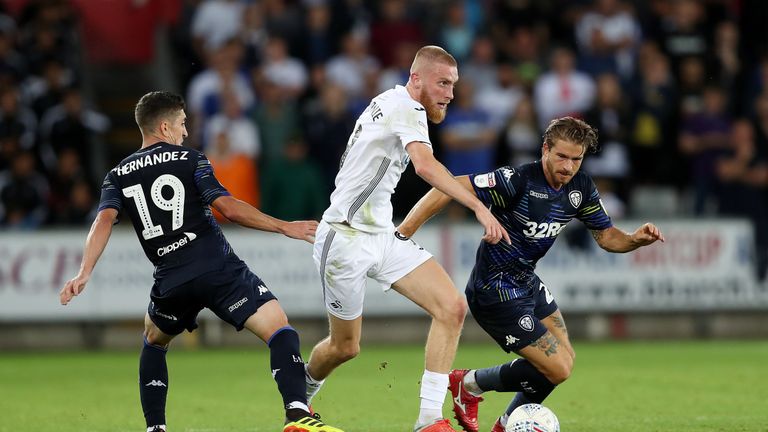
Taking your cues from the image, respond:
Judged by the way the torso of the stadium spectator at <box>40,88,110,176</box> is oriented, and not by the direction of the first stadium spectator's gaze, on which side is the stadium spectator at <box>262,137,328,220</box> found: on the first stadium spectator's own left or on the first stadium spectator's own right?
on the first stadium spectator's own left

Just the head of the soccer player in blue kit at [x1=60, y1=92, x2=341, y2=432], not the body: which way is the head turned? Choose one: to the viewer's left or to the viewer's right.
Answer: to the viewer's right

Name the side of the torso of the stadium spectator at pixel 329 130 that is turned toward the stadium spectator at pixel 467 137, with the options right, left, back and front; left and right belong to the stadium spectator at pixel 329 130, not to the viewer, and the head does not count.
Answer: left

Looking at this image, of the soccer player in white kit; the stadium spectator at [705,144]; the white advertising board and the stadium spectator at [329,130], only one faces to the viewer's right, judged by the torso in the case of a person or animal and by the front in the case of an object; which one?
the soccer player in white kit

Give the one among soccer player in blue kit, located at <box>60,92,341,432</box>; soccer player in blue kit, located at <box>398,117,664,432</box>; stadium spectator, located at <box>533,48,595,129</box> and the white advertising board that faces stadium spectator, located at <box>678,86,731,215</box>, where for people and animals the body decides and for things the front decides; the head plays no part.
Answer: soccer player in blue kit, located at <box>60,92,341,432</box>

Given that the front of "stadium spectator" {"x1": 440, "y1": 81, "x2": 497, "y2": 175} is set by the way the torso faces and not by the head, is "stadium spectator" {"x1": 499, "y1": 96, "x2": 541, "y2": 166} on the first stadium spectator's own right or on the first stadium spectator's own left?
on the first stadium spectator's own left
